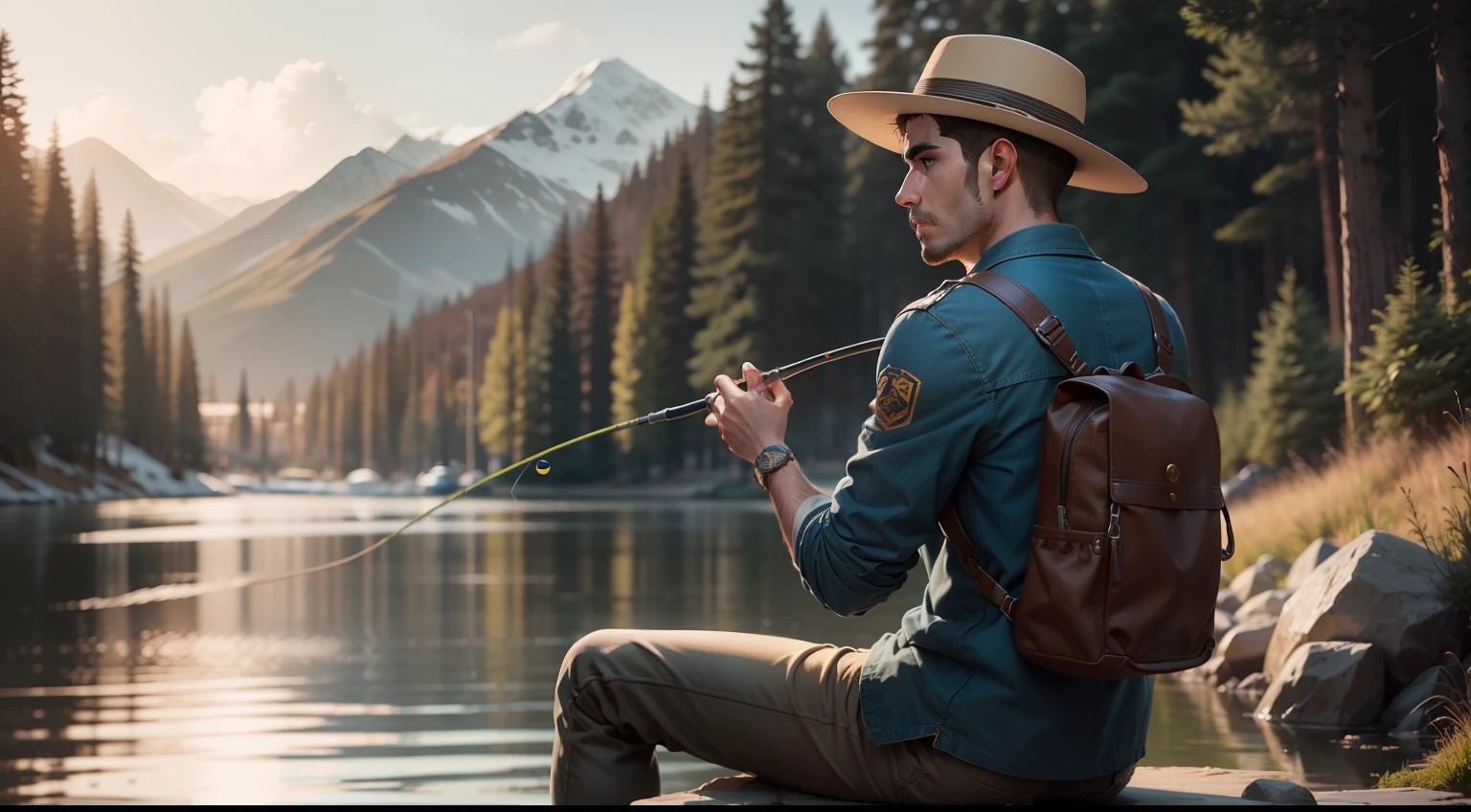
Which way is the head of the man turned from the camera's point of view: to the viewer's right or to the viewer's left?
to the viewer's left

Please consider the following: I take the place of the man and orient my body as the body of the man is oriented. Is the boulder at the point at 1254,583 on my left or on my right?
on my right

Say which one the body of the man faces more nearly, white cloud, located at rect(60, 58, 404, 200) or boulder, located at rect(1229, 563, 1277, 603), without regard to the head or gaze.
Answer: the white cloud

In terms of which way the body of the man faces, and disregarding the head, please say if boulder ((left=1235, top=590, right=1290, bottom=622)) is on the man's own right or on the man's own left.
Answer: on the man's own right

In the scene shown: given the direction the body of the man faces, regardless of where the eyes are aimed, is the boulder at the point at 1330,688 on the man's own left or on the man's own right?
on the man's own right

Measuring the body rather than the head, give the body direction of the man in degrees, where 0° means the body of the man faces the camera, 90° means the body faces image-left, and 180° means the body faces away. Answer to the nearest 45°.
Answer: approximately 135°

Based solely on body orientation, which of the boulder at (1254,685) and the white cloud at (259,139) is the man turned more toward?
the white cloud

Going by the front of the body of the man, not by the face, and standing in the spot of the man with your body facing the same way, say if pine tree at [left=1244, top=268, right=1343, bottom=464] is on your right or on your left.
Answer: on your right

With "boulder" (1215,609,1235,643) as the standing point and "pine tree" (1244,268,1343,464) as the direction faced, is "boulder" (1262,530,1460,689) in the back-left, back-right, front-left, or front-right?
back-right

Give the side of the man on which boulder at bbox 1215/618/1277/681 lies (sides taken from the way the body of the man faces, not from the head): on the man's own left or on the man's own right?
on the man's own right

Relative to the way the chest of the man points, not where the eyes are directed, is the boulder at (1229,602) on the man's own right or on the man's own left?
on the man's own right

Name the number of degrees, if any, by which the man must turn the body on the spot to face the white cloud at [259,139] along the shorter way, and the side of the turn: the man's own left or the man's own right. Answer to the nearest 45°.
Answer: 0° — they already face it
